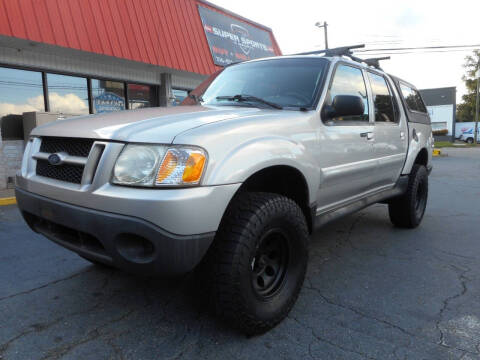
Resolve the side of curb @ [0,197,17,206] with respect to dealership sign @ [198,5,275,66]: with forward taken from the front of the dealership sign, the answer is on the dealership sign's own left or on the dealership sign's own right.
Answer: on the dealership sign's own right

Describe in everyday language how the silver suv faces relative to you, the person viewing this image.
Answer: facing the viewer and to the left of the viewer

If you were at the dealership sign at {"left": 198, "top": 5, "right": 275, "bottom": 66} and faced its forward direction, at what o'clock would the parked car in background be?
The parked car in background is roughly at 9 o'clock from the dealership sign.

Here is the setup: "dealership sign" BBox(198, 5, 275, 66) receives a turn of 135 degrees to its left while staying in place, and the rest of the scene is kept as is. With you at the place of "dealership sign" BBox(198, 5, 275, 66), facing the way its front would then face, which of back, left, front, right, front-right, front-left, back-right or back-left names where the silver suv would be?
back

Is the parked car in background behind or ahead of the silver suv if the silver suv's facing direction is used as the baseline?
behind

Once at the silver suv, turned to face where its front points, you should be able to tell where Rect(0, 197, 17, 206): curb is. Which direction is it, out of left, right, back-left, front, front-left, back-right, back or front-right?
right

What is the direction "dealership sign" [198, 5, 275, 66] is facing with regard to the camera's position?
facing the viewer and to the right of the viewer
